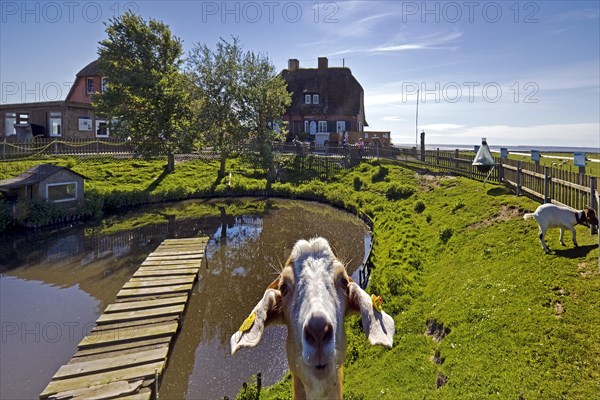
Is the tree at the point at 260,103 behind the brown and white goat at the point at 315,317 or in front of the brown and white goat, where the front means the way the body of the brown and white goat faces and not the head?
behind

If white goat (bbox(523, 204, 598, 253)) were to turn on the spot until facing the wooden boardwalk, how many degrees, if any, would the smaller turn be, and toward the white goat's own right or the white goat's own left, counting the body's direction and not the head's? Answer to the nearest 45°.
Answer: approximately 135° to the white goat's own right

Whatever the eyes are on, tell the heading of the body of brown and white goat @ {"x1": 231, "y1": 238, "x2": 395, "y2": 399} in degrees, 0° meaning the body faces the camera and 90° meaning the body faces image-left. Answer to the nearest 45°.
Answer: approximately 0°

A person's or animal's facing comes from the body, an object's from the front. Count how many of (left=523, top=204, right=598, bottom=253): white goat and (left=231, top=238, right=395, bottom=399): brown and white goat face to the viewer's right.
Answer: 1

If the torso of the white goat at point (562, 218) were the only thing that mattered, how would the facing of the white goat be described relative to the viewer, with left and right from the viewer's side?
facing to the right of the viewer
